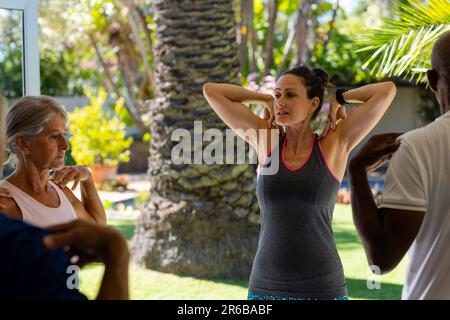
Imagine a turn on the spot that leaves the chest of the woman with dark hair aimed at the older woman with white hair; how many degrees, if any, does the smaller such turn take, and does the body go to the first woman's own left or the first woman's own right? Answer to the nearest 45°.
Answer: approximately 90° to the first woman's own right

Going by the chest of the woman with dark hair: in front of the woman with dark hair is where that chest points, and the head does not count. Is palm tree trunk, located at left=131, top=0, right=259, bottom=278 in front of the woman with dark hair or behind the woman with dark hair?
behind

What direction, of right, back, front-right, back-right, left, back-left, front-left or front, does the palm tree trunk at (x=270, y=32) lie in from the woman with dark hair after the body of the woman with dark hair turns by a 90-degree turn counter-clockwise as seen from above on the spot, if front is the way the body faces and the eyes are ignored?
left

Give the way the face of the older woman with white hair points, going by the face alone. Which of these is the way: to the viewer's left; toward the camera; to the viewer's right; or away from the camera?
to the viewer's right

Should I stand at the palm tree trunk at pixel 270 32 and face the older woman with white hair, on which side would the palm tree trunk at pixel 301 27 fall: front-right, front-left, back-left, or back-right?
back-left

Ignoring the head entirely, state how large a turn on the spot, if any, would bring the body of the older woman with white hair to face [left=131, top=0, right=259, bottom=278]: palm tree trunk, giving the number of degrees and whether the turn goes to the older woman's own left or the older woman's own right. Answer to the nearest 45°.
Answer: approximately 135° to the older woman's own left

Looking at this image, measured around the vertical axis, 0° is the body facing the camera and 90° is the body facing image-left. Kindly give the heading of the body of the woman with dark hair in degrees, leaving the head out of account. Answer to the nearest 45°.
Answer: approximately 0°

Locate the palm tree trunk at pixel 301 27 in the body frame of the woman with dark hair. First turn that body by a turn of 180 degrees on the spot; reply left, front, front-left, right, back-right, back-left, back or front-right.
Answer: front

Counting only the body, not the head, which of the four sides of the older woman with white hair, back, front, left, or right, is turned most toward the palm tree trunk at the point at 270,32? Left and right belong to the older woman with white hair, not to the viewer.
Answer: left

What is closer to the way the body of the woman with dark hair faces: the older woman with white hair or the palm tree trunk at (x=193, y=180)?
the older woman with white hair
